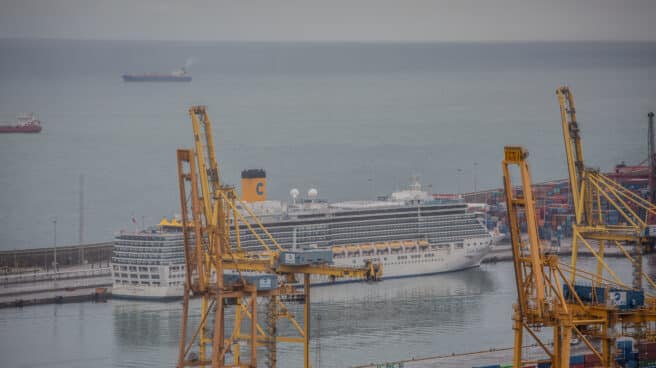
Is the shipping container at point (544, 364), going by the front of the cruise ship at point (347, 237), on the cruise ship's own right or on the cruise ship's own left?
on the cruise ship's own right

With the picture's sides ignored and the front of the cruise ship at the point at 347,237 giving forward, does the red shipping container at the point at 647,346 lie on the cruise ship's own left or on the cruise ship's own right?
on the cruise ship's own right

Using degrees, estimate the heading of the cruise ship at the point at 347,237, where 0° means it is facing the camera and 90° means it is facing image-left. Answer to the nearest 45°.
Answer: approximately 225°
